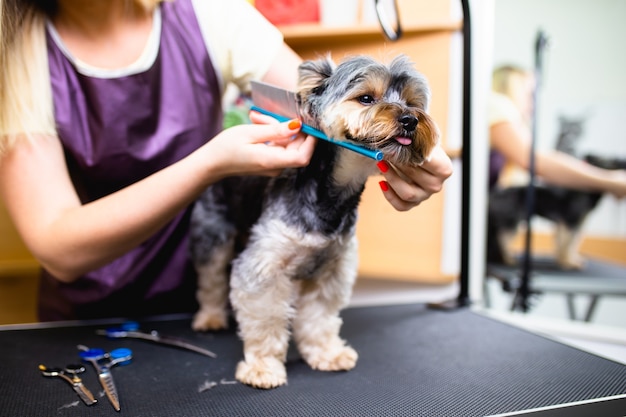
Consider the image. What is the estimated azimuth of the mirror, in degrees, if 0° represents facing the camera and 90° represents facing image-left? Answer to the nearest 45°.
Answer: approximately 45°

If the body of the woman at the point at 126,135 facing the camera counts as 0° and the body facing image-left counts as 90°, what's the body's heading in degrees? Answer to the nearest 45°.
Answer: approximately 315°

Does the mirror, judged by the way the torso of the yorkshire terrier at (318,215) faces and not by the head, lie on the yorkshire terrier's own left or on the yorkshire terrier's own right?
on the yorkshire terrier's own left

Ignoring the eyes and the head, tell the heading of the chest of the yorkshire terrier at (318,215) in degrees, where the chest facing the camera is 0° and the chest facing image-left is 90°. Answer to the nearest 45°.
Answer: approximately 315°
